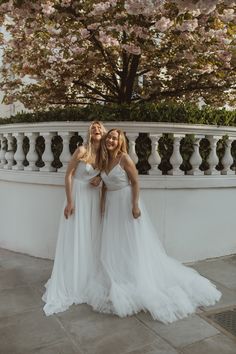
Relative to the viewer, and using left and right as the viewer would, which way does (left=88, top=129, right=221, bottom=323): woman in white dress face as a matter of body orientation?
facing the viewer and to the left of the viewer

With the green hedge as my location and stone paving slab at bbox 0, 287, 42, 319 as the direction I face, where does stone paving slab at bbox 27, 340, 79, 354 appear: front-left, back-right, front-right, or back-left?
front-left

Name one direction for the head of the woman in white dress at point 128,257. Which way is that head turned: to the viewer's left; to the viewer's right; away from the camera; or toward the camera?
toward the camera

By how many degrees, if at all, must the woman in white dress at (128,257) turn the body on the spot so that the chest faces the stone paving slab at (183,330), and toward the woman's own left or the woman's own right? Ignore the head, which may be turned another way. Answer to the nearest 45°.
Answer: approximately 90° to the woman's own left

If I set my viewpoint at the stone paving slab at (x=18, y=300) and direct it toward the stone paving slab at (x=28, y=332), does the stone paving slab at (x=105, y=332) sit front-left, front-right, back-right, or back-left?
front-left

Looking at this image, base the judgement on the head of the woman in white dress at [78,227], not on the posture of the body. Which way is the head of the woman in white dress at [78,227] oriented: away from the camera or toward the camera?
toward the camera

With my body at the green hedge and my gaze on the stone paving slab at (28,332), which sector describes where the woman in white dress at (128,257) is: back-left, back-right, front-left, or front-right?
front-left

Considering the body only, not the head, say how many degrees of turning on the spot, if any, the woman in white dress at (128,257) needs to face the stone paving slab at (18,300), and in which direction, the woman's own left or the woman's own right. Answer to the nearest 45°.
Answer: approximately 45° to the woman's own right

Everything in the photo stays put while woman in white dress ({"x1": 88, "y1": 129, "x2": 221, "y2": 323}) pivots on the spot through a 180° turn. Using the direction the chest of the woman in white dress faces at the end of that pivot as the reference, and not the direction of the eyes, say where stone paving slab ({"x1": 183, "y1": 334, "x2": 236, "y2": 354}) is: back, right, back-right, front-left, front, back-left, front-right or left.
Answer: right
